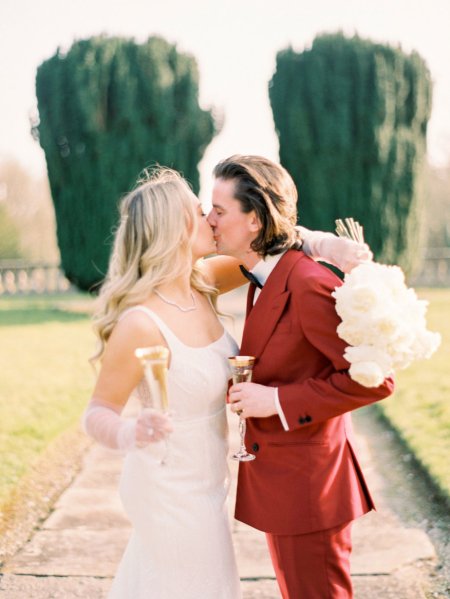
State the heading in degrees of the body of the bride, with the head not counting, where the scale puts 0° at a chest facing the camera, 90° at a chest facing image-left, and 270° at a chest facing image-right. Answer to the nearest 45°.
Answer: approximately 315°

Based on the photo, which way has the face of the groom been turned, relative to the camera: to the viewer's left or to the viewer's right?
to the viewer's left

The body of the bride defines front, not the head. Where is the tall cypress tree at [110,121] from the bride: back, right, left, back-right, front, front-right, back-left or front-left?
back-left

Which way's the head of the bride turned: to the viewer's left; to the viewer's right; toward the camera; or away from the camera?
to the viewer's right
